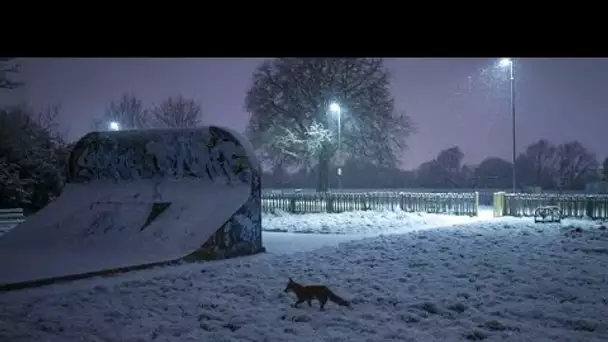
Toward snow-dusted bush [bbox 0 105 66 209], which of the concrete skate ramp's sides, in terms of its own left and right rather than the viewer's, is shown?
right

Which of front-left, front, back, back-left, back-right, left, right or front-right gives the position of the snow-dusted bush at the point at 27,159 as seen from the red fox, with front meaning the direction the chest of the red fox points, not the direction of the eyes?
front-right

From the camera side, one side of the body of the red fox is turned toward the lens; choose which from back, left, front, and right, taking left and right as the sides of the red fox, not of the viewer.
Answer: left

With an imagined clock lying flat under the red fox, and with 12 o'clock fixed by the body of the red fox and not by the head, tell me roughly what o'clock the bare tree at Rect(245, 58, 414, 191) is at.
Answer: The bare tree is roughly at 3 o'clock from the red fox.

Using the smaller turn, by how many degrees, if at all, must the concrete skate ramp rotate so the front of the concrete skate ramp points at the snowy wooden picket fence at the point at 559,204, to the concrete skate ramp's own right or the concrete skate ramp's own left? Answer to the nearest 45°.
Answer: approximately 135° to the concrete skate ramp's own left

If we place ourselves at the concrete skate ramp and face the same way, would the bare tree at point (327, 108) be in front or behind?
behind

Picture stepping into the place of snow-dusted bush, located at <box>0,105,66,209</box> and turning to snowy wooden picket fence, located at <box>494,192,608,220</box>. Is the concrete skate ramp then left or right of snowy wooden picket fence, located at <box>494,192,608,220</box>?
right

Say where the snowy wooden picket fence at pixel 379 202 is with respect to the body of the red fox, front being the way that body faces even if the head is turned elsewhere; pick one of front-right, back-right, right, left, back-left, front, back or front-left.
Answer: right

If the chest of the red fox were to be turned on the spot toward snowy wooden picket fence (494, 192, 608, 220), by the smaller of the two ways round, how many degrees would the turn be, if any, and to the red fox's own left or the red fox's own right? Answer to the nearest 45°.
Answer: approximately 135° to the red fox's own right

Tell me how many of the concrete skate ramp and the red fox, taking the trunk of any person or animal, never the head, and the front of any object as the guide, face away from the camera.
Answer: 0
